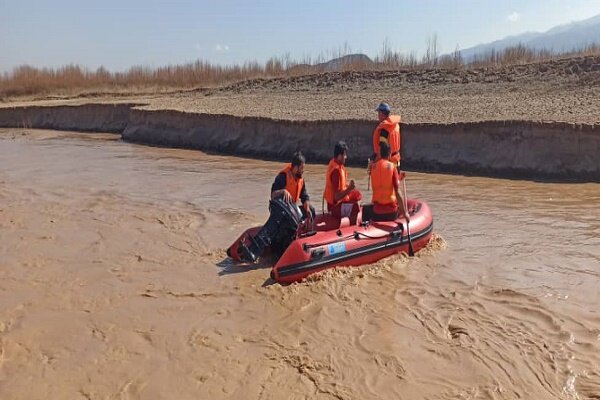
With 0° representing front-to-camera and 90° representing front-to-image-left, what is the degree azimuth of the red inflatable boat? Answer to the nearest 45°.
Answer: approximately 225°

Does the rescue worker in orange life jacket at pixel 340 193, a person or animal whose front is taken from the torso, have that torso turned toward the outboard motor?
no

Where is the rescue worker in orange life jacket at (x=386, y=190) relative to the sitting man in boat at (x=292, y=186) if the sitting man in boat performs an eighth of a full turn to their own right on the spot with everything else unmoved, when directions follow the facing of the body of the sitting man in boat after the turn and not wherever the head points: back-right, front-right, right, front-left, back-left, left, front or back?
left

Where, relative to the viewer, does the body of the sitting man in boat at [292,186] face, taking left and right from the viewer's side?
facing the viewer and to the right of the viewer

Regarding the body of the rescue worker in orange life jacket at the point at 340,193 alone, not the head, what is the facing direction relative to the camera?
to the viewer's right

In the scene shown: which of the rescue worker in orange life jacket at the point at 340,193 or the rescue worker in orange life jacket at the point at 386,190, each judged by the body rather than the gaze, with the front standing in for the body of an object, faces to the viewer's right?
the rescue worker in orange life jacket at the point at 340,193
